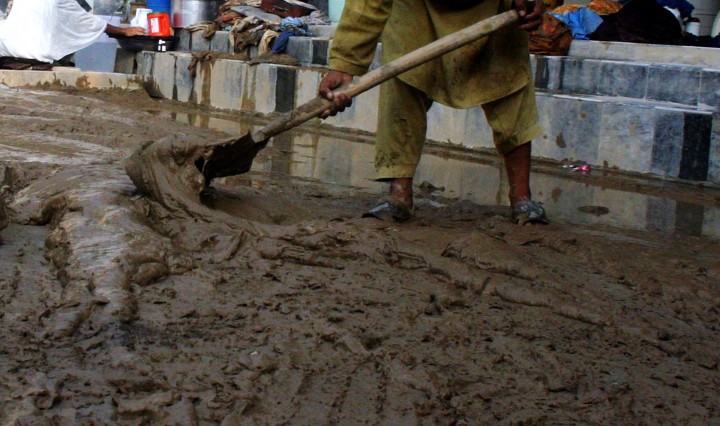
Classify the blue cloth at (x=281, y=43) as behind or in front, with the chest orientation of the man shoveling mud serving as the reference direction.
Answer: behind

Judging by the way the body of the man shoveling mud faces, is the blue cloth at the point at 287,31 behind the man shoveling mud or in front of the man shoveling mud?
behind

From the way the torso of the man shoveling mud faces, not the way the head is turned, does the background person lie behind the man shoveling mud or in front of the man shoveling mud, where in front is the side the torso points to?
behind

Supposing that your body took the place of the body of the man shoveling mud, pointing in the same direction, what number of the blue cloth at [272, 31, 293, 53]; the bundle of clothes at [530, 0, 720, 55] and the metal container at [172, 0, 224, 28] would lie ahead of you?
0

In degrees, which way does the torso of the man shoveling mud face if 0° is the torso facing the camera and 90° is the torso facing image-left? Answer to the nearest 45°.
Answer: approximately 0°

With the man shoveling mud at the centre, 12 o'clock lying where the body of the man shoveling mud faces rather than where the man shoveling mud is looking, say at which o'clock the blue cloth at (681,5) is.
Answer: The blue cloth is roughly at 7 o'clock from the man shoveling mud.

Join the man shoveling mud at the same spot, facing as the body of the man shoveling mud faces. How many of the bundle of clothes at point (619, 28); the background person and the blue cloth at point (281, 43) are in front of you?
0

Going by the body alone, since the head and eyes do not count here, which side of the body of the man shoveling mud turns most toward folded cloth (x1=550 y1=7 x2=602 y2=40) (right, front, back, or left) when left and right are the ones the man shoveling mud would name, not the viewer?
back
